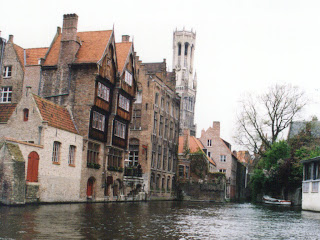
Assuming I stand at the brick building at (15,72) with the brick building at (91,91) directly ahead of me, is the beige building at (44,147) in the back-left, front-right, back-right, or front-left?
front-right

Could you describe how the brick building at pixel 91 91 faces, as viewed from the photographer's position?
facing the viewer and to the right of the viewer

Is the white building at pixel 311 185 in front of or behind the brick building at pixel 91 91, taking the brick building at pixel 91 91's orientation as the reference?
in front

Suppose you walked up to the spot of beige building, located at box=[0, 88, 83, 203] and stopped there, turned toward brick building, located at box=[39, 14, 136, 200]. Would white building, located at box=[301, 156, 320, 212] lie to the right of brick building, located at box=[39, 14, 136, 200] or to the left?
right

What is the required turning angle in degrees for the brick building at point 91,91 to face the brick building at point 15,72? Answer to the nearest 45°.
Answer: approximately 135° to its right

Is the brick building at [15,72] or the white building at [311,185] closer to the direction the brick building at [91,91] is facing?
the white building

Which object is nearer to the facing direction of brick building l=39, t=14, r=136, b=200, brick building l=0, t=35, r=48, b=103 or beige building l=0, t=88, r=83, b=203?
the beige building
